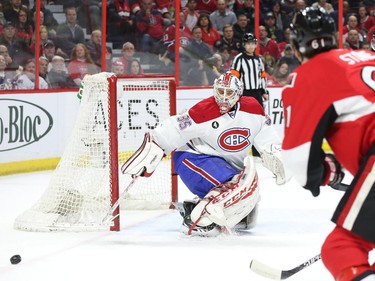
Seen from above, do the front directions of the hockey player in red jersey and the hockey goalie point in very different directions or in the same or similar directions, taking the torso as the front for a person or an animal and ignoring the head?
very different directions

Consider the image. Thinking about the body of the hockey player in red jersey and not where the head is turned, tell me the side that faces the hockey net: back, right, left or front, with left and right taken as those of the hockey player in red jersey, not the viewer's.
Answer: front

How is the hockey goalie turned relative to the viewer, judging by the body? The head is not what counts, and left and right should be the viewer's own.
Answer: facing the viewer and to the right of the viewer

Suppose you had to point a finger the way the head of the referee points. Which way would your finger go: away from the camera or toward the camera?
toward the camera

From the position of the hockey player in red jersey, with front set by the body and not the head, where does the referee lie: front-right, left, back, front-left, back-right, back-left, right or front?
front-right

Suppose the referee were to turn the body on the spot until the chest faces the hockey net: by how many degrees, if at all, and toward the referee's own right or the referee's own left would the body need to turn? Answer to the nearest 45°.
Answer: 0° — they already face it

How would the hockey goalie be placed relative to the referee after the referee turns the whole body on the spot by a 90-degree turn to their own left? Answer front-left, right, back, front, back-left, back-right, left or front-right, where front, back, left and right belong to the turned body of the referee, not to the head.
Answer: right

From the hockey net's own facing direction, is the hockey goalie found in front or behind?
in front

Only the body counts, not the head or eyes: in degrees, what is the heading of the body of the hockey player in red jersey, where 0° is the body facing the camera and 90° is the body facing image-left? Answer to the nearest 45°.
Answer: approximately 135°

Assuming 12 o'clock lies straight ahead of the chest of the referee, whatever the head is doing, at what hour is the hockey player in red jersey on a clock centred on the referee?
The hockey player in red jersey is roughly at 12 o'clock from the referee.

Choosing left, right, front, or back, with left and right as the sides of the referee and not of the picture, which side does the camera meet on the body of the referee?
front

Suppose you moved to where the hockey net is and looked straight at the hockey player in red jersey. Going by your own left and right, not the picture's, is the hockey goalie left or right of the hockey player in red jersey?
left
